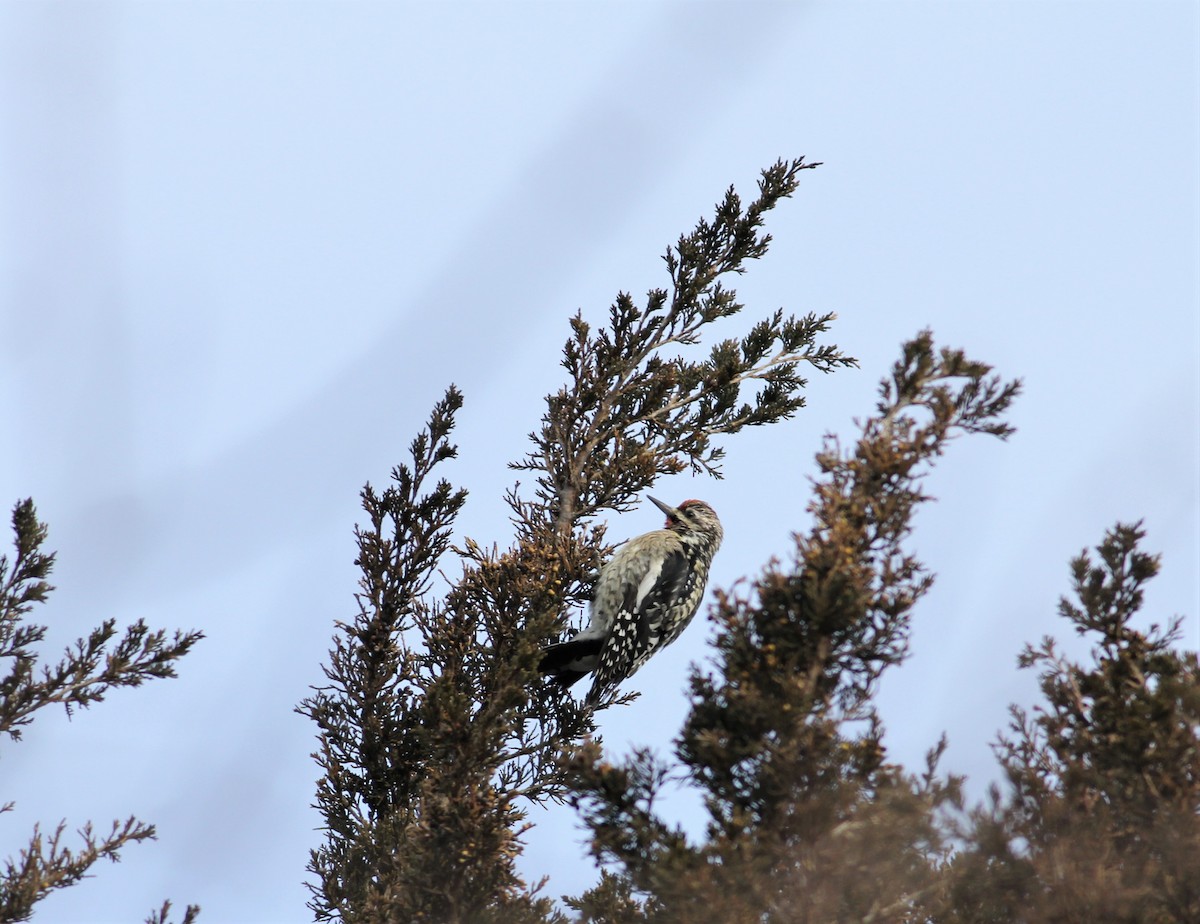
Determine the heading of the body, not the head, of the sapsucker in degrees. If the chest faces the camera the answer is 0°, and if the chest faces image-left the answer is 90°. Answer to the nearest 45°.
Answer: approximately 90°
